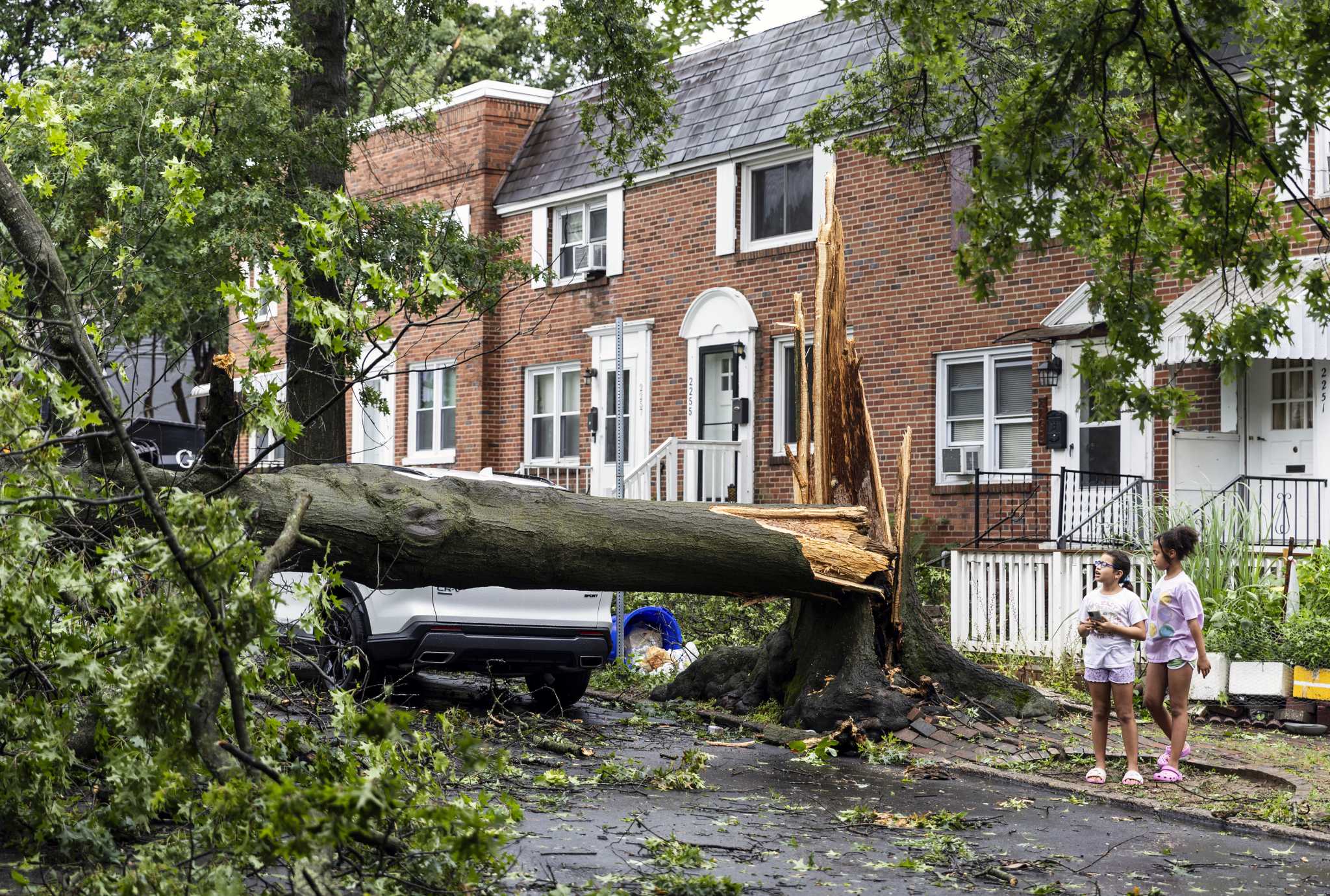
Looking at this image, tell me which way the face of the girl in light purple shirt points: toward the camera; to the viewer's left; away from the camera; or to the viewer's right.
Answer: to the viewer's left

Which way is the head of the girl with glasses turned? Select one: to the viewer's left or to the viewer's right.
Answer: to the viewer's left

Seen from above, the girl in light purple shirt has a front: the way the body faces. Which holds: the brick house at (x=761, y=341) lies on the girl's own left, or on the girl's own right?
on the girl's own right

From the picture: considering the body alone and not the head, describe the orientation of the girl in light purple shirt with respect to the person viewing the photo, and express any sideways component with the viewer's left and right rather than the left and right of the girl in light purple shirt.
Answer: facing the viewer and to the left of the viewer

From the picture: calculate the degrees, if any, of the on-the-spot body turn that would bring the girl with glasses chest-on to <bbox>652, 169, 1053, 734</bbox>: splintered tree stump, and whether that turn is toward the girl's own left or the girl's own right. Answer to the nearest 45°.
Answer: approximately 90° to the girl's own right

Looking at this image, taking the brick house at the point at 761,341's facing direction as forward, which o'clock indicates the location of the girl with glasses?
The girl with glasses is roughly at 10 o'clock from the brick house.

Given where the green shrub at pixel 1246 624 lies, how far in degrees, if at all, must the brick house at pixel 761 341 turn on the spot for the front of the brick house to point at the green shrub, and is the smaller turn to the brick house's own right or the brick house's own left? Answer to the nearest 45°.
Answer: approximately 90° to the brick house's own left

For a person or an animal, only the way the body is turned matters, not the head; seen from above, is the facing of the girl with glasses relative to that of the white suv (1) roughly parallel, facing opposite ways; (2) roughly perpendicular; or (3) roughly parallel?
roughly perpendicular

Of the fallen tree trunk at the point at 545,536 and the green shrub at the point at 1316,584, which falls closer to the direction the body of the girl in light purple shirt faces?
the fallen tree trunk

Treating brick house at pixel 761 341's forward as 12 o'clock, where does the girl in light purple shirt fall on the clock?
The girl in light purple shirt is roughly at 10 o'clock from the brick house.
